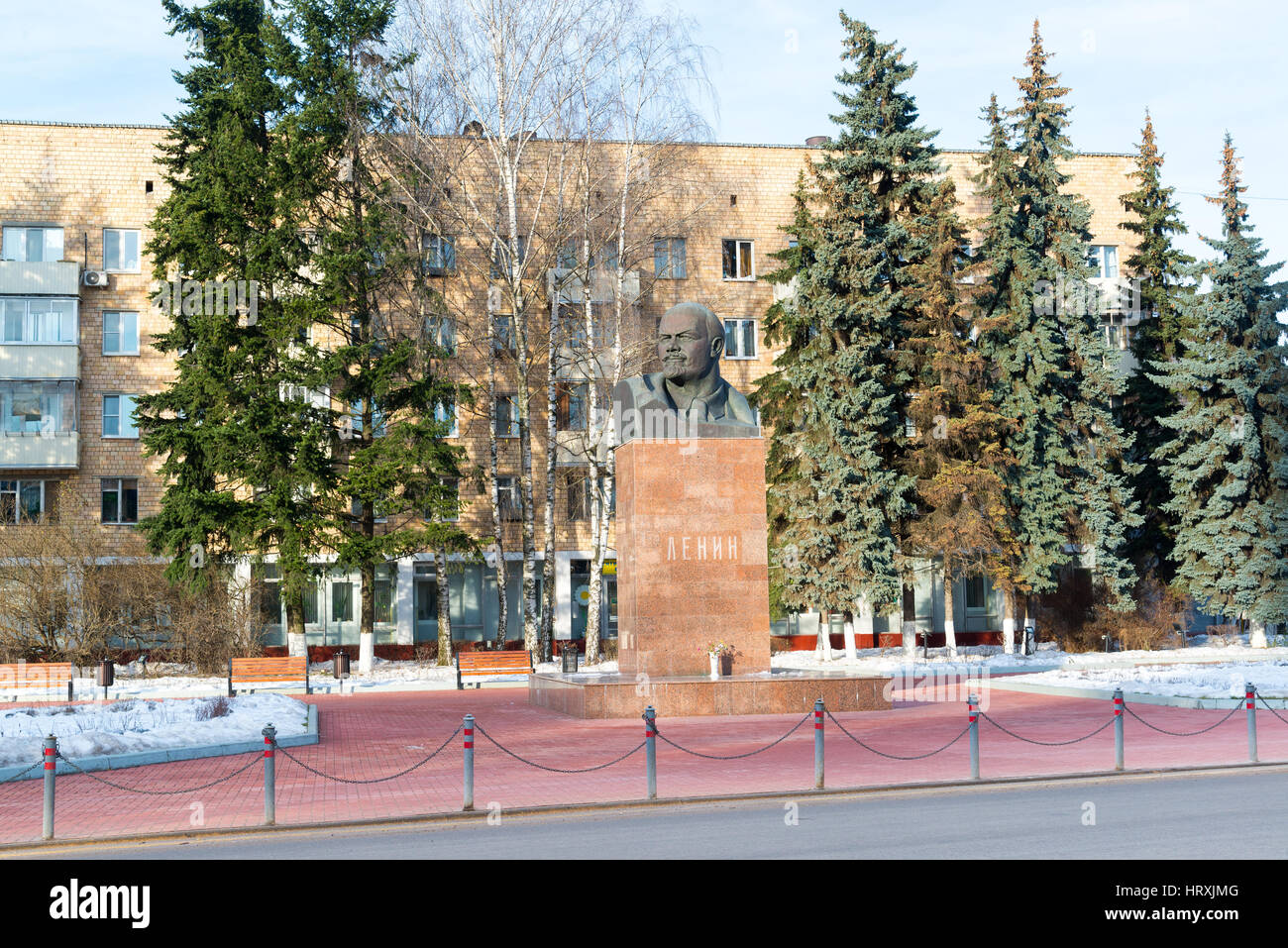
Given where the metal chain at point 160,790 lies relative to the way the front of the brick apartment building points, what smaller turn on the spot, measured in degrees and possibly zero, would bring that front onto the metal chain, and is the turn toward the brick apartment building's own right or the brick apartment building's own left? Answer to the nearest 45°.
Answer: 0° — it already faces it

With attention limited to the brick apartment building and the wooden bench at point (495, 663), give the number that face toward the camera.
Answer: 2

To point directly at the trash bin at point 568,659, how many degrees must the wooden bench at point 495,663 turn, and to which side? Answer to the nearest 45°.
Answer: approximately 90° to its left

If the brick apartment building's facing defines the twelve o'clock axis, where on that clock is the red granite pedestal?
The red granite pedestal is roughly at 11 o'clock from the brick apartment building.

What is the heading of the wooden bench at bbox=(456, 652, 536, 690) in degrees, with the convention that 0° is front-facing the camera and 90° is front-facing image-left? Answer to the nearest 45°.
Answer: approximately 0°
